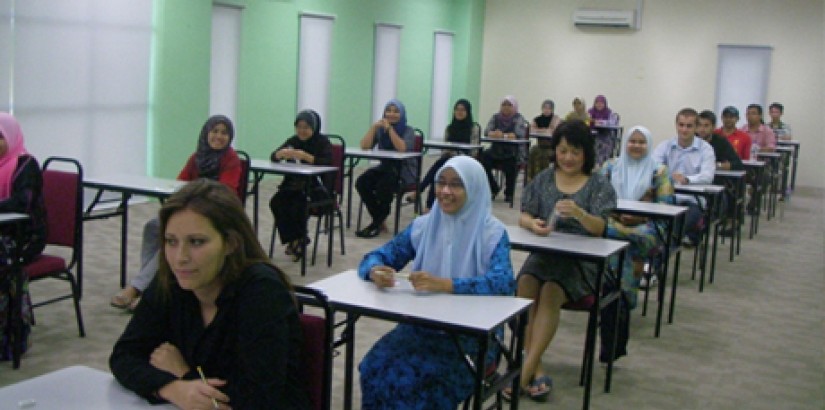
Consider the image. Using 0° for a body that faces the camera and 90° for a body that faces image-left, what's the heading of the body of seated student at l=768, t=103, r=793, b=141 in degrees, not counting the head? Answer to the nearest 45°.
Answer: approximately 45°

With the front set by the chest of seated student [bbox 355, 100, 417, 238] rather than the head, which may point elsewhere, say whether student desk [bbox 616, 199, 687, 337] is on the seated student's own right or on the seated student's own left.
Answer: on the seated student's own left

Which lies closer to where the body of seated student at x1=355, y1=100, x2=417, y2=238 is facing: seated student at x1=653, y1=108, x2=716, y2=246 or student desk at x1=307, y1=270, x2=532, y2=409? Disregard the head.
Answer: the student desk

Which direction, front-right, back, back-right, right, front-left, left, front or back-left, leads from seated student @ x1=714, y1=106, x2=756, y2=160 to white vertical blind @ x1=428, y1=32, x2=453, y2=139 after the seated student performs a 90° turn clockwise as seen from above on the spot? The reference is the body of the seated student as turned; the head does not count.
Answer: front

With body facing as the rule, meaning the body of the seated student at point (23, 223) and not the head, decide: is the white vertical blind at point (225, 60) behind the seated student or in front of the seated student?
behind

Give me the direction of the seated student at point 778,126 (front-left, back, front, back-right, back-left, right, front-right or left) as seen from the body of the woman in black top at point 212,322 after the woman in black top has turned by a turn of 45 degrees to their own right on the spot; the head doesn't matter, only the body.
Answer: back-right
